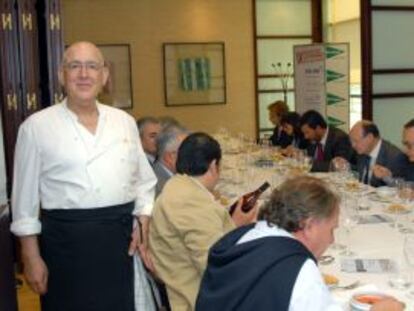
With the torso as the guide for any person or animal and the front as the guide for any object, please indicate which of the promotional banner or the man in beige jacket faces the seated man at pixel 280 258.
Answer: the promotional banner

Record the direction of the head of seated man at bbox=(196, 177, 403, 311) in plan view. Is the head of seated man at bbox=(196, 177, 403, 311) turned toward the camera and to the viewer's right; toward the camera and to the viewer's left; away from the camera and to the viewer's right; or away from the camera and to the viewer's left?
away from the camera and to the viewer's right

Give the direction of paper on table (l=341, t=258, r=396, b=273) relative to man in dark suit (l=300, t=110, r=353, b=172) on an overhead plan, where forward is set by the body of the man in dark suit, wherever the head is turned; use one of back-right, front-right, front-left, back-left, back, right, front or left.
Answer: front-left

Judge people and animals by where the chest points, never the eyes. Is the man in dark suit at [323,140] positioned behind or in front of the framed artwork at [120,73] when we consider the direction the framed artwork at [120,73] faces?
in front

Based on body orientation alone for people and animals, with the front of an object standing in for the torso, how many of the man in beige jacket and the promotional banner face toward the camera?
1

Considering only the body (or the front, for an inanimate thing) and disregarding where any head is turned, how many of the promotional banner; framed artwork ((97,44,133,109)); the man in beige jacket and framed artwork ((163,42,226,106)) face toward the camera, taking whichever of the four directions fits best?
3

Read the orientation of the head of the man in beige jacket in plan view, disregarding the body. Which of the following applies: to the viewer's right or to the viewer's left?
to the viewer's right

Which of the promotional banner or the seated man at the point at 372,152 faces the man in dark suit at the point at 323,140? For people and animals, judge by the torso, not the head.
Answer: the promotional banner

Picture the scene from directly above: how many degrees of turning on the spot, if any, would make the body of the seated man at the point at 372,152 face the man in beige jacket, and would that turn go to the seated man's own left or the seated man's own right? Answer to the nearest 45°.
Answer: approximately 45° to the seated man's own left
